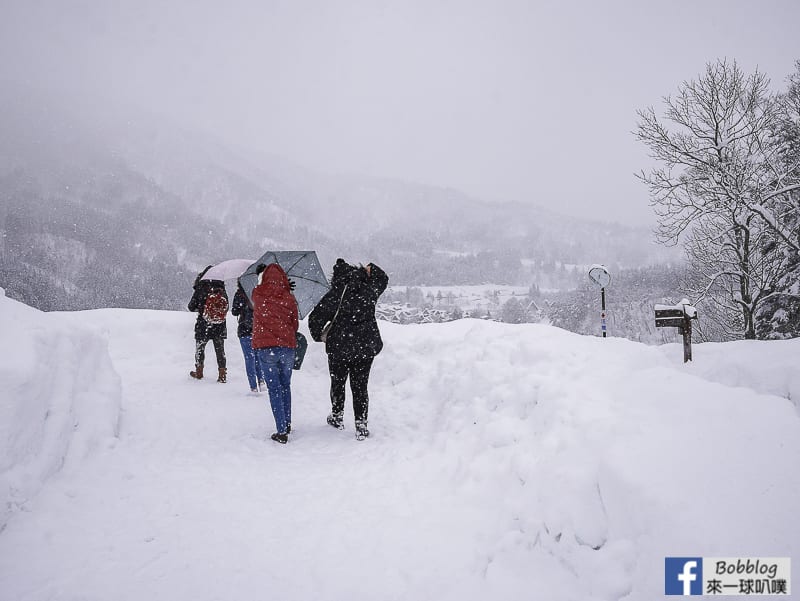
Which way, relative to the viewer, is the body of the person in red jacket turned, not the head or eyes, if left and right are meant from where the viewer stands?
facing away from the viewer

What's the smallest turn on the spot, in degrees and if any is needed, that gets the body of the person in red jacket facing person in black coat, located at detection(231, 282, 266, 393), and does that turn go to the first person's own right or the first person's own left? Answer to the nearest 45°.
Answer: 0° — they already face them

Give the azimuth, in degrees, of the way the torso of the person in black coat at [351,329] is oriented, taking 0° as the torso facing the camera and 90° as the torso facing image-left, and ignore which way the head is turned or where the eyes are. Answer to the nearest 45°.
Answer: approximately 180°

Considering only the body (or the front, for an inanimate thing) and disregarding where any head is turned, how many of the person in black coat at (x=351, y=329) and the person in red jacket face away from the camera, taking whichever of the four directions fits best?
2

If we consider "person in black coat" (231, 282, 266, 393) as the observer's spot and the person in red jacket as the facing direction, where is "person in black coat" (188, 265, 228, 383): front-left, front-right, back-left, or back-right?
back-right

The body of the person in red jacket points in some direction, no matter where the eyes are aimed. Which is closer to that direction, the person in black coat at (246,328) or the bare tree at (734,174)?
the person in black coat

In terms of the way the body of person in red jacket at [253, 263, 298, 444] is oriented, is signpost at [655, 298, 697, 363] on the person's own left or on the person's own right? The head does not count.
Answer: on the person's own right
